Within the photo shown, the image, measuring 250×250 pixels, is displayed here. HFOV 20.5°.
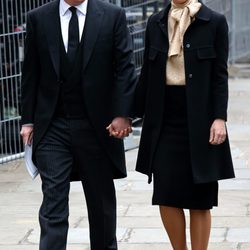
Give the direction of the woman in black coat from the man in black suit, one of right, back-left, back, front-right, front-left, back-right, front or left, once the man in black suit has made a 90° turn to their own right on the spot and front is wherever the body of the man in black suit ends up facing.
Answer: back

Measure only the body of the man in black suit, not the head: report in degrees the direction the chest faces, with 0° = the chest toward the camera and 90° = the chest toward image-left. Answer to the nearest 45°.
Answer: approximately 0°
